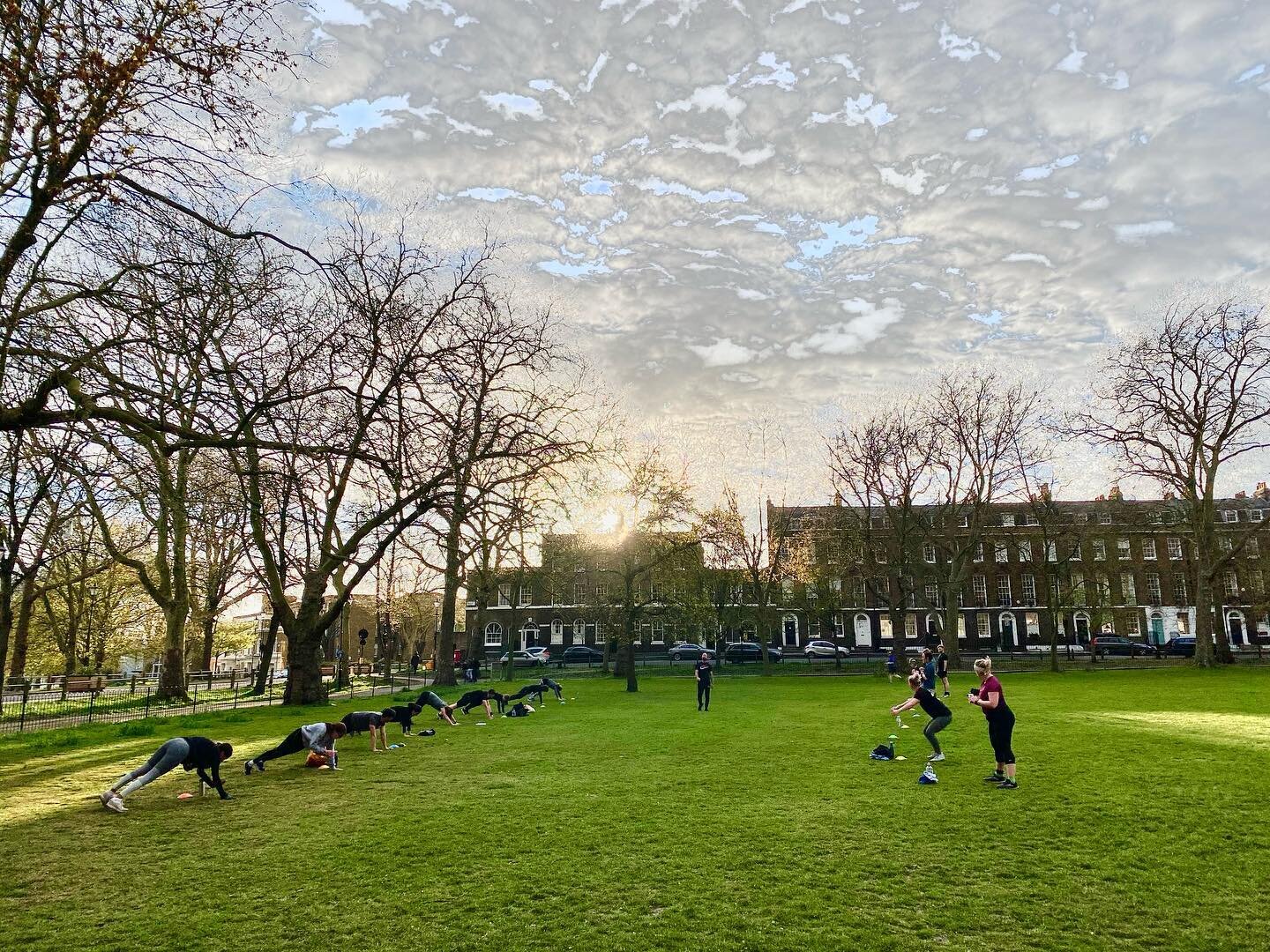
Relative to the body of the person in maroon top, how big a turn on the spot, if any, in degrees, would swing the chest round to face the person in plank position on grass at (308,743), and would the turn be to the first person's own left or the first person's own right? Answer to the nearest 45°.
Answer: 0° — they already face them

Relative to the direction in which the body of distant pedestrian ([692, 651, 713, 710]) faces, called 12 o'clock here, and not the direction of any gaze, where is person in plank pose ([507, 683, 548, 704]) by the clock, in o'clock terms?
The person in plank pose is roughly at 4 o'clock from the distant pedestrian.

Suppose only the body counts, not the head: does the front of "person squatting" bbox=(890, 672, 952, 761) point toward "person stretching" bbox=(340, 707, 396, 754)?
yes

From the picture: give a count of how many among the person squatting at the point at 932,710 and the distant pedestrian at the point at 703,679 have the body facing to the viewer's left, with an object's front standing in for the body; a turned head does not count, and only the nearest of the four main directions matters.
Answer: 1

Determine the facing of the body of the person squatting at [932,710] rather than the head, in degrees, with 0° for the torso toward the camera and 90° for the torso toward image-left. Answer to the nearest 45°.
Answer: approximately 90°

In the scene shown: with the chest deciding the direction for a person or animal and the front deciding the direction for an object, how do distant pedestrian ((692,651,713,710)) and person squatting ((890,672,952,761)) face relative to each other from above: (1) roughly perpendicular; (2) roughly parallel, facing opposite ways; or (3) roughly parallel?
roughly perpendicular

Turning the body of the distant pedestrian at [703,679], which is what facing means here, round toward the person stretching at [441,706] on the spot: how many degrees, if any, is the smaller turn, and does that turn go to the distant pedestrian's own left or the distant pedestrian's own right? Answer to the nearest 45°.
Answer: approximately 45° to the distant pedestrian's own right

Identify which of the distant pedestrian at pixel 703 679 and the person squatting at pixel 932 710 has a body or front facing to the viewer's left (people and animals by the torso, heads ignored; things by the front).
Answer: the person squatting

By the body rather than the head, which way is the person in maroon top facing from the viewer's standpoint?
to the viewer's left

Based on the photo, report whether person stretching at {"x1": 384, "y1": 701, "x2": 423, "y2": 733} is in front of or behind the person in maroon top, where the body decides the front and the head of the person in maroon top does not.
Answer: in front

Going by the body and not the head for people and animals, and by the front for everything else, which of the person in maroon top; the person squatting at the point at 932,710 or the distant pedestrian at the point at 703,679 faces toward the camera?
the distant pedestrian

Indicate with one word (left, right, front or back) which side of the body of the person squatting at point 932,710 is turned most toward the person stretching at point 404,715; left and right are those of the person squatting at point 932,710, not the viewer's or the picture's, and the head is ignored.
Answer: front

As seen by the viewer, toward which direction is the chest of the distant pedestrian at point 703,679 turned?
toward the camera

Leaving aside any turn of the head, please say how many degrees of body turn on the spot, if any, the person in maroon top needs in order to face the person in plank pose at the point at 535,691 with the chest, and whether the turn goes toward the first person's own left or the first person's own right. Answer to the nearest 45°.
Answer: approximately 45° to the first person's own right

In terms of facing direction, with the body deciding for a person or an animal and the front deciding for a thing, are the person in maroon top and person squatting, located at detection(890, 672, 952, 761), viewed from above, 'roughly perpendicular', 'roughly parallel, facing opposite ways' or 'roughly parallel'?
roughly parallel

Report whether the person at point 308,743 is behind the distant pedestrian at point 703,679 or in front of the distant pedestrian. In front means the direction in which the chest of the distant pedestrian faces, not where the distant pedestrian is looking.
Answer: in front
